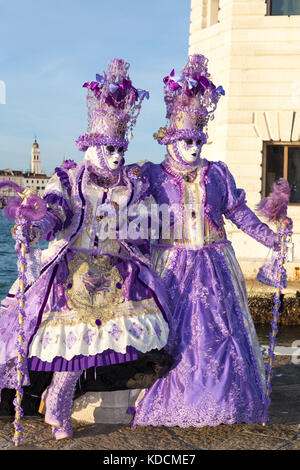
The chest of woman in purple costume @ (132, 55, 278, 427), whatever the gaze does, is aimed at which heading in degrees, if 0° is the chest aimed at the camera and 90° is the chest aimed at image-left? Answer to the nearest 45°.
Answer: approximately 0°

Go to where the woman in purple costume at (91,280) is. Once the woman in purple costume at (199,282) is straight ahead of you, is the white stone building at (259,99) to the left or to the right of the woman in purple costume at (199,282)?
left

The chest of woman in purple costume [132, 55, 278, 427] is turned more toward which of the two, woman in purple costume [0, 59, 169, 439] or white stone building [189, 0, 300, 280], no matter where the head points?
the woman in purple costume

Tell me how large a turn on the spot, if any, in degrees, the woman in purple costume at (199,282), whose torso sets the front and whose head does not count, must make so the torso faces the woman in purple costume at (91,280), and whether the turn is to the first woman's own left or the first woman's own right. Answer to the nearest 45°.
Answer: approximately 45° to the first woman's own right

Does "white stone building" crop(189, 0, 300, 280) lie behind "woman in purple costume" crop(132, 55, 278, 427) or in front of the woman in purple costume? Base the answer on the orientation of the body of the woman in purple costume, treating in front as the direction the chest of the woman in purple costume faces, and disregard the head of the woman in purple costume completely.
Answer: behind
